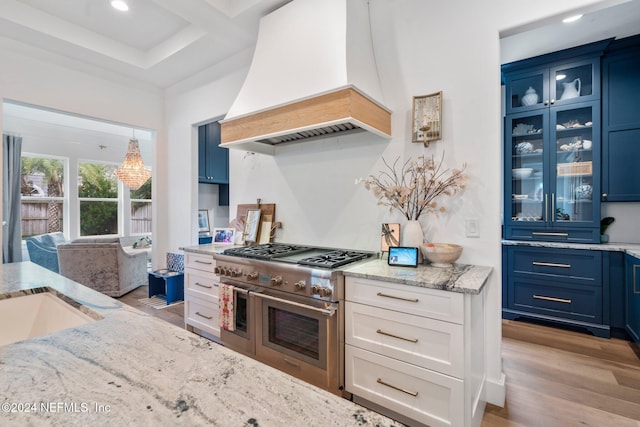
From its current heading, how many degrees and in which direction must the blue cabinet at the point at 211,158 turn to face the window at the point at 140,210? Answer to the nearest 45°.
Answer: approximately 90° to its right

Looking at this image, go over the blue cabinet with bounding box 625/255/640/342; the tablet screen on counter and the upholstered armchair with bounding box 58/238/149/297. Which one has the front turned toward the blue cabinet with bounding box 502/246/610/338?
the blue cabinet with bounding box 625/255/640/342

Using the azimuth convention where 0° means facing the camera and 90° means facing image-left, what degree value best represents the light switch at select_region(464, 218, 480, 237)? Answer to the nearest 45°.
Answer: approximately 0°

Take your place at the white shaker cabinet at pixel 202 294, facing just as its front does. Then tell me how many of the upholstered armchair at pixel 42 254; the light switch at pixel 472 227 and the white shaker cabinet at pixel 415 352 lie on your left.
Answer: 2

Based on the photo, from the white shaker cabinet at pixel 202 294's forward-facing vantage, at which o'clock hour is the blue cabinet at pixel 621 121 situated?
The blue cabinet is roughly at 8 o'clock from the white shaker cabinet.

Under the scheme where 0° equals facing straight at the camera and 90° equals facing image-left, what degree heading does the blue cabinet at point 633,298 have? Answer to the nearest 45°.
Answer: approximately 90°

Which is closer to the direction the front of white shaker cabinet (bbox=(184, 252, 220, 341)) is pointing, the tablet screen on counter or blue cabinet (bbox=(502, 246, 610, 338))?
the tablet screen on counter

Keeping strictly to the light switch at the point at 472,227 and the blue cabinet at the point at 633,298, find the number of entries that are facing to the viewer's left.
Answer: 1

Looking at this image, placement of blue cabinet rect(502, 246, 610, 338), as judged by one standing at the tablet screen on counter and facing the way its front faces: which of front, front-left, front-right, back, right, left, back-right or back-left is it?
back-left
